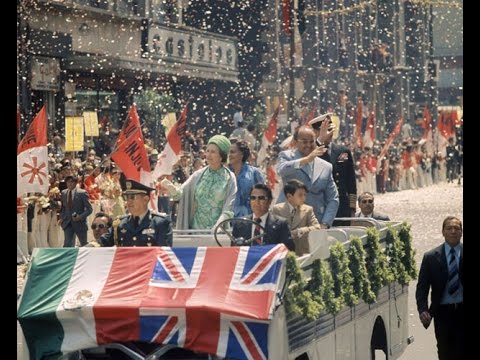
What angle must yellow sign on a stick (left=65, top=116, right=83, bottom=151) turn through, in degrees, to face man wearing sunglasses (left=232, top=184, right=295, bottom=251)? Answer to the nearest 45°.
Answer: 0° — it already faces them

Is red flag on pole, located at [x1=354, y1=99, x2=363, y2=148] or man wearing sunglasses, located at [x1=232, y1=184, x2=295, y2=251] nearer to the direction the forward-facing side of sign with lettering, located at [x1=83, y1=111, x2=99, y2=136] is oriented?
the man wearing sunglasses

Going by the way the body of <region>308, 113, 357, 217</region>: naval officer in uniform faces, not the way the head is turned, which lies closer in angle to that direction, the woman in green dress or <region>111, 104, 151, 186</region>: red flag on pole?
the woman in green dress

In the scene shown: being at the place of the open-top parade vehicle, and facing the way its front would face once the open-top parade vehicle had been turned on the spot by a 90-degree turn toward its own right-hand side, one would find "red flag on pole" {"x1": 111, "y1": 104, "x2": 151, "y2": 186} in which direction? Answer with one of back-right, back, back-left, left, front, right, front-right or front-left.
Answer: front-right

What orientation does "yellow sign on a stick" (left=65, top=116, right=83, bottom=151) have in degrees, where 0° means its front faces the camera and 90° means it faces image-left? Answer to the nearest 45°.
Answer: approximately 0°

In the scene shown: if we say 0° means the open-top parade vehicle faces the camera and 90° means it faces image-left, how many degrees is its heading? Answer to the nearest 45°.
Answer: approximately 45°

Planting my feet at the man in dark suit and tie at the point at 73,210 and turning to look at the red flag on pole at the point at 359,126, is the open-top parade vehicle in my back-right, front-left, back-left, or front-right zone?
back-right
